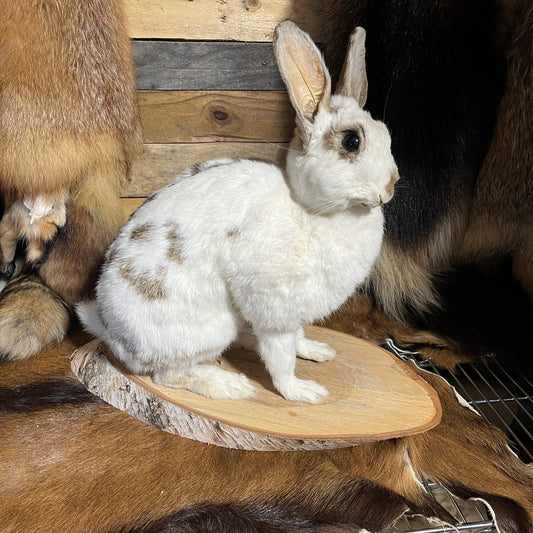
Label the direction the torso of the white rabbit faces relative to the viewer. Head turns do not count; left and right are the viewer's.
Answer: facing to the right of the viewer
